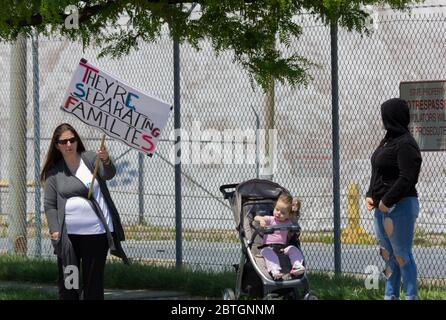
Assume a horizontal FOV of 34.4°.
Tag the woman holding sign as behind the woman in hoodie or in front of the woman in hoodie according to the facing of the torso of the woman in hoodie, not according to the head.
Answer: in front

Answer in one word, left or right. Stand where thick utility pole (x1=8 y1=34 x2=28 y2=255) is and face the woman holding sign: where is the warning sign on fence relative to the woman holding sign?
left

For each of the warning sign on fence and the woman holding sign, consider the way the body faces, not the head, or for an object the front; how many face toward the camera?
2

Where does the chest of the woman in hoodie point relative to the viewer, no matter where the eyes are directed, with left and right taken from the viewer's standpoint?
facing the viewer and to the left of the viewer

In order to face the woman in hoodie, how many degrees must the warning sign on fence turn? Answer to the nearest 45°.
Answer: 0° — it already faces them

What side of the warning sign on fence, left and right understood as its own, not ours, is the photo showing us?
front

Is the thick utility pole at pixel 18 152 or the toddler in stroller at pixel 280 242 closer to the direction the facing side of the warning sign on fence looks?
the toddler in stroller

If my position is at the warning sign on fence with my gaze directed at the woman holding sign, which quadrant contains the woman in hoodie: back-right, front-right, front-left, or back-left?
front-left

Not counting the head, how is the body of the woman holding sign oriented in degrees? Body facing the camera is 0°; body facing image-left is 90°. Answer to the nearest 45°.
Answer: approximately 0°

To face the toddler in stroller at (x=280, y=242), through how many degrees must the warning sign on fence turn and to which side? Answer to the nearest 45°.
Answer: approximately 45° to its right

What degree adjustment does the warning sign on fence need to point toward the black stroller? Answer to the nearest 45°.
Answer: approximately 45° to its right

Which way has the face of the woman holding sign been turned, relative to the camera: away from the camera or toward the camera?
toward the camera

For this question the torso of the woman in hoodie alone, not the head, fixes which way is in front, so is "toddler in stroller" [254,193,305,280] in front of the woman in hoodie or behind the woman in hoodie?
in front
